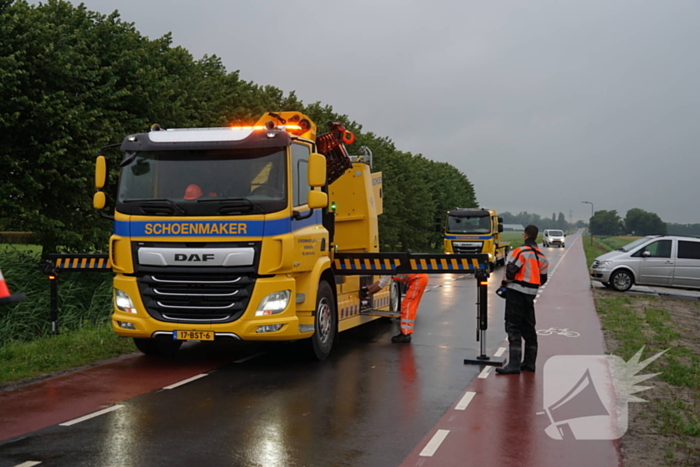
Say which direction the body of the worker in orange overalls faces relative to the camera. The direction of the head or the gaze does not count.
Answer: to the viewer's left

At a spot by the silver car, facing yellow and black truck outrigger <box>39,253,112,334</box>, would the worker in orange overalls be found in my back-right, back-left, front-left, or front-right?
front-left

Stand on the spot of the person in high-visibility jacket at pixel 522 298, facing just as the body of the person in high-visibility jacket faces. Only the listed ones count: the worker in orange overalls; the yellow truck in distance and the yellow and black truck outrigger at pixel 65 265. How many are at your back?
0

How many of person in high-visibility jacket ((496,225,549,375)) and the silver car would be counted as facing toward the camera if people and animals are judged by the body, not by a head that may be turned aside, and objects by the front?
0

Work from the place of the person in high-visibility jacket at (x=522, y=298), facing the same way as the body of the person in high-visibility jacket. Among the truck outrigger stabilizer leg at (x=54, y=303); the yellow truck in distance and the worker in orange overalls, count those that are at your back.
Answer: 0

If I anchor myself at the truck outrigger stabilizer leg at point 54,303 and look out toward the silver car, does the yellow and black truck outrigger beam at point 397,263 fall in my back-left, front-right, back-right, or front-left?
front-right

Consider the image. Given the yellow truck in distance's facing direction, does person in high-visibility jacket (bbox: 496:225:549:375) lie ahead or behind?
ahead

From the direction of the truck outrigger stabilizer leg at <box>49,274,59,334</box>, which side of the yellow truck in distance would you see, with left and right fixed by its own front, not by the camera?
front

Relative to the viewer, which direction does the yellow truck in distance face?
toward the camera

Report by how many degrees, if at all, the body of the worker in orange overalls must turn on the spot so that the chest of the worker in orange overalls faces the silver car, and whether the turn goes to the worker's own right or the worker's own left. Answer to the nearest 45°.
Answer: approximately 135° to the worker's own right

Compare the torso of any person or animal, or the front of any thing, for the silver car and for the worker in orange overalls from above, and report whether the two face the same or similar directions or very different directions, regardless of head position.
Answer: same or similar directions

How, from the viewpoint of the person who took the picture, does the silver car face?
facing to the left of the viewer

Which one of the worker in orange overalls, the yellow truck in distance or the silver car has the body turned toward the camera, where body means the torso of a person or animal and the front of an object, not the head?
the yellow truck in distance

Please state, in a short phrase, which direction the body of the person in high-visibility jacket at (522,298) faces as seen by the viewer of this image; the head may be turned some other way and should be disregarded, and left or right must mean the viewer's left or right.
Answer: facing away from the viewer and to the left of the viewer

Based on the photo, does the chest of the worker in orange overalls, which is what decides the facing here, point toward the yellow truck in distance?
no

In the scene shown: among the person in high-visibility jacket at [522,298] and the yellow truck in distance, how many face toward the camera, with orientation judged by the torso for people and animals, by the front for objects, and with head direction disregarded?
1

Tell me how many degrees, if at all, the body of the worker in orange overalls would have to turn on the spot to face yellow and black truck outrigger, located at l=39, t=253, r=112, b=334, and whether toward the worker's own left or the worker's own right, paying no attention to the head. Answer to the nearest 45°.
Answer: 0° — they already face it
